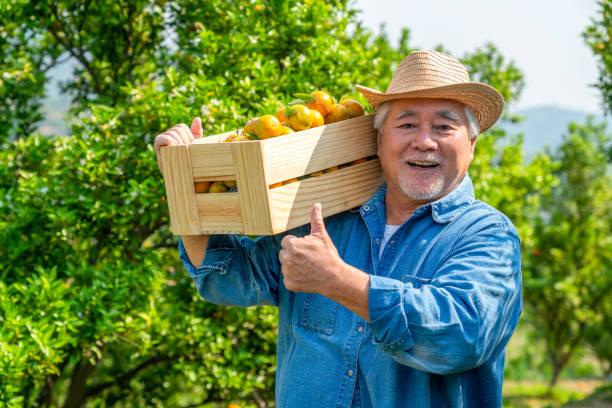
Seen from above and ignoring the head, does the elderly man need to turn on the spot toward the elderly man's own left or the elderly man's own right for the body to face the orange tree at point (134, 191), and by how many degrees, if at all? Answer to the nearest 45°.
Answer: approximately 90° to the elderly man's own right

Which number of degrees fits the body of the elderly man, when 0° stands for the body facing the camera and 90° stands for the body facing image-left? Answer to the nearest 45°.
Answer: approximately 45°

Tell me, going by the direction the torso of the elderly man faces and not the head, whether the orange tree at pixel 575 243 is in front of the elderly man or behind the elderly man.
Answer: behind
